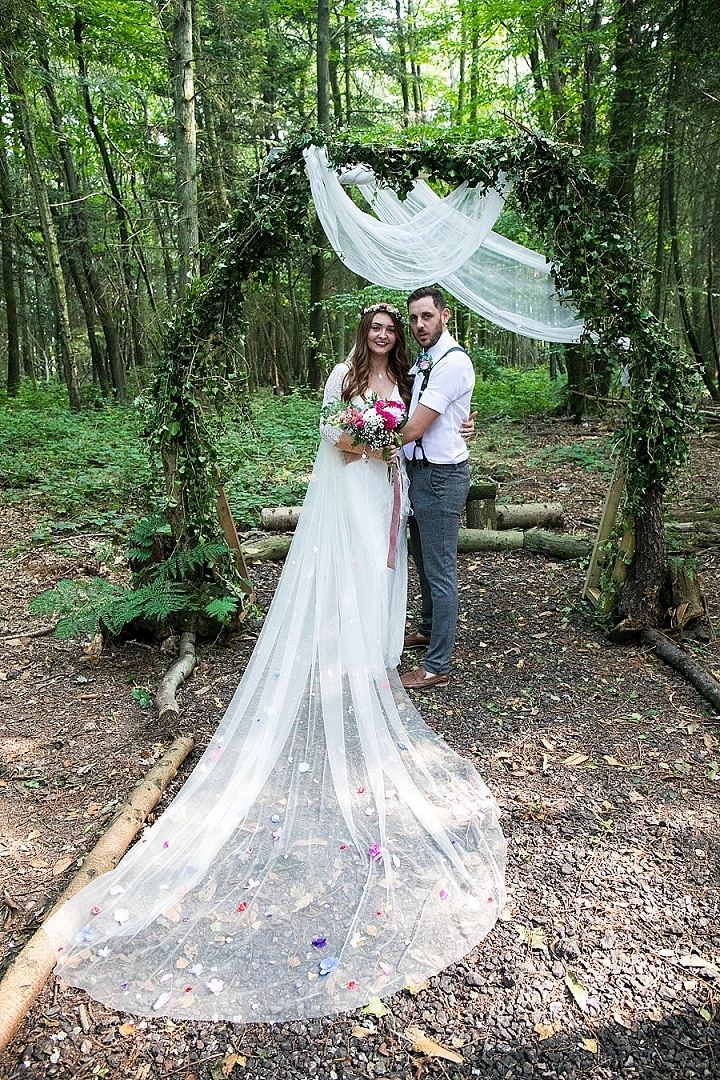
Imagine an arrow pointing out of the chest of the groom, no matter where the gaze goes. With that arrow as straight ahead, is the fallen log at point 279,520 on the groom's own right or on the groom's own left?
on the groom's own right

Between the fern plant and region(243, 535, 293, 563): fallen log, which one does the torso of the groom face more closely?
the fern plant
